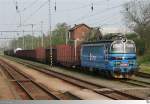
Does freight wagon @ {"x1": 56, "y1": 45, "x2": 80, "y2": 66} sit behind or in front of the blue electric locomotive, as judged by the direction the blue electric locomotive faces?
behind

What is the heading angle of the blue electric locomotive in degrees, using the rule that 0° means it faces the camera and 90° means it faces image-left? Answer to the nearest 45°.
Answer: approximately 315°

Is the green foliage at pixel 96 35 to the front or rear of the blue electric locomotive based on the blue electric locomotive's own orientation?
to the rear
